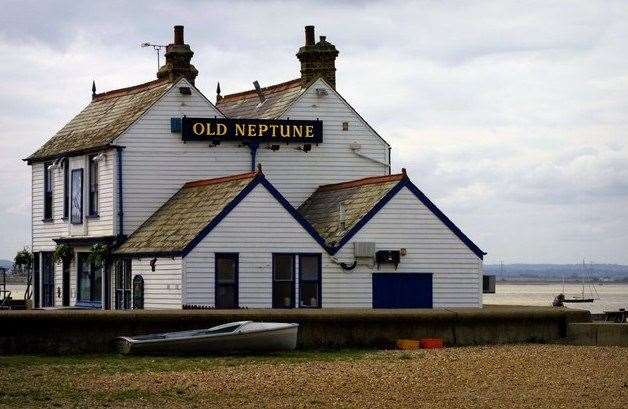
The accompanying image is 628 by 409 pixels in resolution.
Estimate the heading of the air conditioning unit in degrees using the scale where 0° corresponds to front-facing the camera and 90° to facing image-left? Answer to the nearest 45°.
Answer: approximately 0°

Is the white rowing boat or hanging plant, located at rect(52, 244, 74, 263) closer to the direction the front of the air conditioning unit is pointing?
the white rowing boat

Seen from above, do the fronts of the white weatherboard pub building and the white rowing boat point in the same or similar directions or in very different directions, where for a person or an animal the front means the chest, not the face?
very different directions

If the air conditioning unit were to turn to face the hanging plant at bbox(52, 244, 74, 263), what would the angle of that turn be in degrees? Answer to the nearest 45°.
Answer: approximately 135° to its right

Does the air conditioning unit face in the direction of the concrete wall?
yes
